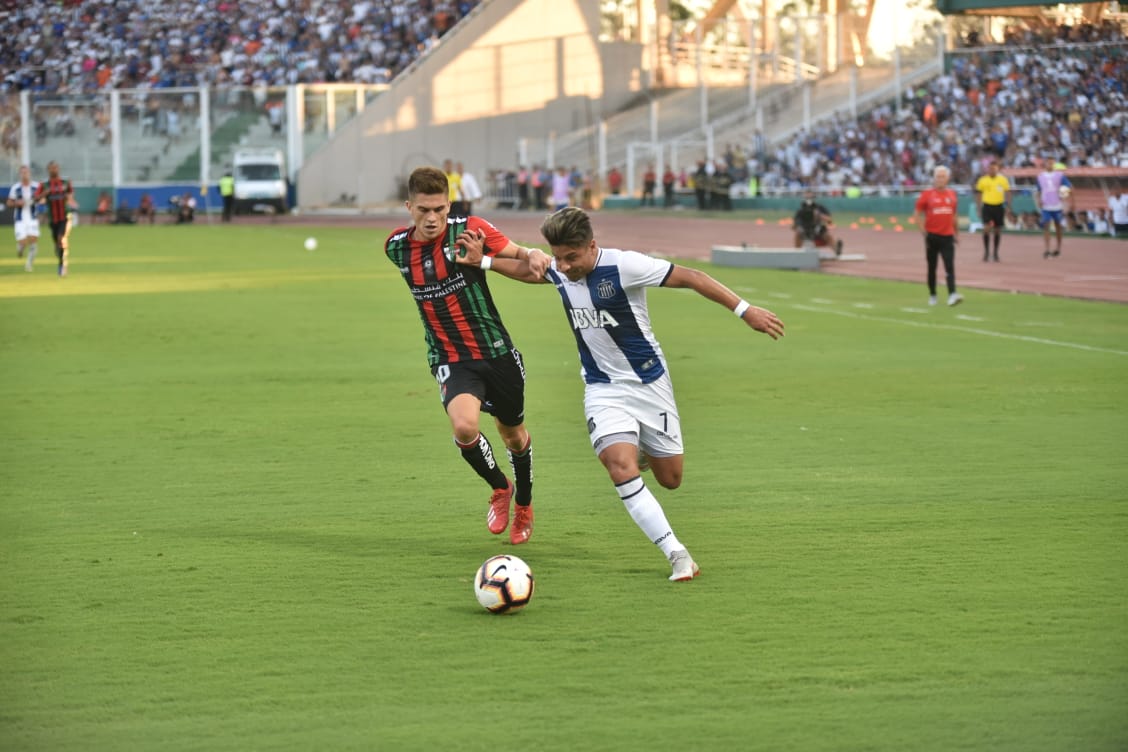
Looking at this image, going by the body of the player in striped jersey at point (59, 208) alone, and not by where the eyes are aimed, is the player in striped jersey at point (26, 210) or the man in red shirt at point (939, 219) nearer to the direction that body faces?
the man in red shirt

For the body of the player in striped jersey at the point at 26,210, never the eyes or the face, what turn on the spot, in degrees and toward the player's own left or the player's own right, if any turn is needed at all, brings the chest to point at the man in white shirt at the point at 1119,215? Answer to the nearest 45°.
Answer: approximately 90° to the player's own left

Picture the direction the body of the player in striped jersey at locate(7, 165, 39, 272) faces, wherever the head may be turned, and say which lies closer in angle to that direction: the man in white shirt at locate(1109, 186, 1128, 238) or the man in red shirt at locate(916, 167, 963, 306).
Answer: the man in red shirt

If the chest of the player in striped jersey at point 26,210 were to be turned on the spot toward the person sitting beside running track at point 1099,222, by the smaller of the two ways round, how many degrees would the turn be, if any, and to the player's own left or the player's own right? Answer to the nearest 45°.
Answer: approximately 90° to the player's own left

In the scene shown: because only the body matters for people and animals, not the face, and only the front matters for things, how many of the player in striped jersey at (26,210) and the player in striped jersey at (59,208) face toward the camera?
2

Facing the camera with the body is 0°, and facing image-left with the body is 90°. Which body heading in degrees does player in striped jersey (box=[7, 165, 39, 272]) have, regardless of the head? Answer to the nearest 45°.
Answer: approximately 0°

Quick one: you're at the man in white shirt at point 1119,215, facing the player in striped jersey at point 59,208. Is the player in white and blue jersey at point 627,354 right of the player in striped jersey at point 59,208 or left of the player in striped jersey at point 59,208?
left

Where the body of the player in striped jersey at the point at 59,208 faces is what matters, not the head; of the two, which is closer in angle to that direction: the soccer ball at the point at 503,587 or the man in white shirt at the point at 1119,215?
the soccer ball

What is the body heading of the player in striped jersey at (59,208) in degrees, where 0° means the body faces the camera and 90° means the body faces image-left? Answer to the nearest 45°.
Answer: approximately 0°

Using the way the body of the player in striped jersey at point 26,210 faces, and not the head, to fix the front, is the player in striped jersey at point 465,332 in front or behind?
in front
